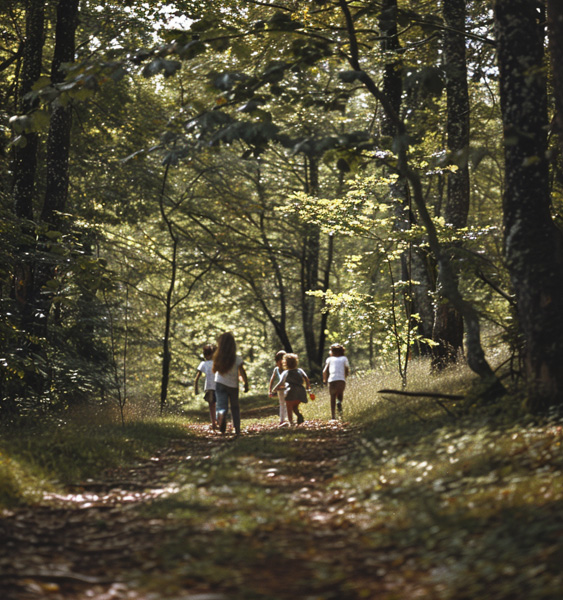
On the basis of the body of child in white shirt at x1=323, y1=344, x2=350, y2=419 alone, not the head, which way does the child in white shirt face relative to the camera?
away from the camera

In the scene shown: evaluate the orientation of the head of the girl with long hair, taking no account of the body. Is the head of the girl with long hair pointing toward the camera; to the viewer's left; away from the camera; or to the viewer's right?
away from the camera

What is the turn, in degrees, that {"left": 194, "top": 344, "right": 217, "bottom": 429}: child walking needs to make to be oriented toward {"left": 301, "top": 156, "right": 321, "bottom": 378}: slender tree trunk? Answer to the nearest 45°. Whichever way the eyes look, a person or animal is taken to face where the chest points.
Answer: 0° — they already face it

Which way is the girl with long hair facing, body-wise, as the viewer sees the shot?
away from the camera

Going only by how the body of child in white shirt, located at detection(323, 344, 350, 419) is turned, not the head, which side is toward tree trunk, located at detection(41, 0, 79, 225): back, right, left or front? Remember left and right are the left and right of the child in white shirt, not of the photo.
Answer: left

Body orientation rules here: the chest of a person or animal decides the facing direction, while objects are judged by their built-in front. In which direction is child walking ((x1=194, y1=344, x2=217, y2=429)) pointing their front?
away from the camera
